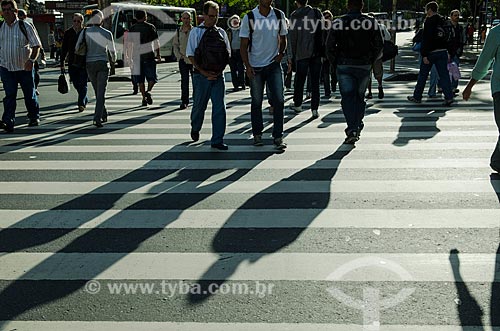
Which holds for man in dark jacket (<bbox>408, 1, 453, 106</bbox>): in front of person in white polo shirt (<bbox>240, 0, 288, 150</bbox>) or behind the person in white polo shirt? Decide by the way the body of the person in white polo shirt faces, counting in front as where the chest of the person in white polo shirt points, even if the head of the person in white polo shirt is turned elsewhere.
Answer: behind

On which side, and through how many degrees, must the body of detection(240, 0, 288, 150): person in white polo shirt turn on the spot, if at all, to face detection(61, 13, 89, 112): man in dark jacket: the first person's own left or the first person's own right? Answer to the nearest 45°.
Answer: approximately 135° to the first person's own right

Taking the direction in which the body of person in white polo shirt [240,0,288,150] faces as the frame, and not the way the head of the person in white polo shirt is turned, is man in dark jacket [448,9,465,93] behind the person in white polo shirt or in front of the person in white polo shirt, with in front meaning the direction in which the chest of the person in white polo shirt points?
behind

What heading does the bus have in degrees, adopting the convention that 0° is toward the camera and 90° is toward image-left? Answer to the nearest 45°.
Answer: approximately 45°

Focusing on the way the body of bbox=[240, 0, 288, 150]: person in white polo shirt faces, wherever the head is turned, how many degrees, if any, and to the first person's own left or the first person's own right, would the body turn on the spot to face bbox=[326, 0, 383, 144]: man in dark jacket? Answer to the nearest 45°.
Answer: approximately 90° to the first person's own left

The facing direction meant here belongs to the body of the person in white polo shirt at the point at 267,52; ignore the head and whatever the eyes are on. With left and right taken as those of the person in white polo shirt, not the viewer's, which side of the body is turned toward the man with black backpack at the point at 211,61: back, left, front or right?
right
